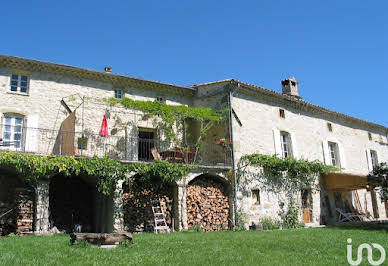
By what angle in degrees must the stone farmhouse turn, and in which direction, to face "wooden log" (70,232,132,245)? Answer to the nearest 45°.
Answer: approximately 45° to its right

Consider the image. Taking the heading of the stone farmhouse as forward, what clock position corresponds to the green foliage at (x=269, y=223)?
The green foliage is roughly at 10 o'clock from the stone farmhouse.

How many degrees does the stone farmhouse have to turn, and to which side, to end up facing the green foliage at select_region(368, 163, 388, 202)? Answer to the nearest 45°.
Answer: approximately 45° to its left

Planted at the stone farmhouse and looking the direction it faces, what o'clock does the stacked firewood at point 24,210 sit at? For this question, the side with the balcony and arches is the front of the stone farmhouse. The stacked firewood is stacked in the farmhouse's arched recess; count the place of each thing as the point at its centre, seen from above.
The stacked firewood is roughly at 3 o'clock from the stone farmhouse.

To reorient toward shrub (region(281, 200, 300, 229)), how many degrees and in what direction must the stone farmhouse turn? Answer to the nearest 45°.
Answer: approximately 45° to its left

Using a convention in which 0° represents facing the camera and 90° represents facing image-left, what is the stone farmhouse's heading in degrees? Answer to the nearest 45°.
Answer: approximately 315°

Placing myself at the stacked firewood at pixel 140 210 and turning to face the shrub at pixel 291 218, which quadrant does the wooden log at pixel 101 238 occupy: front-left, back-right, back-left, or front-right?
back-right
